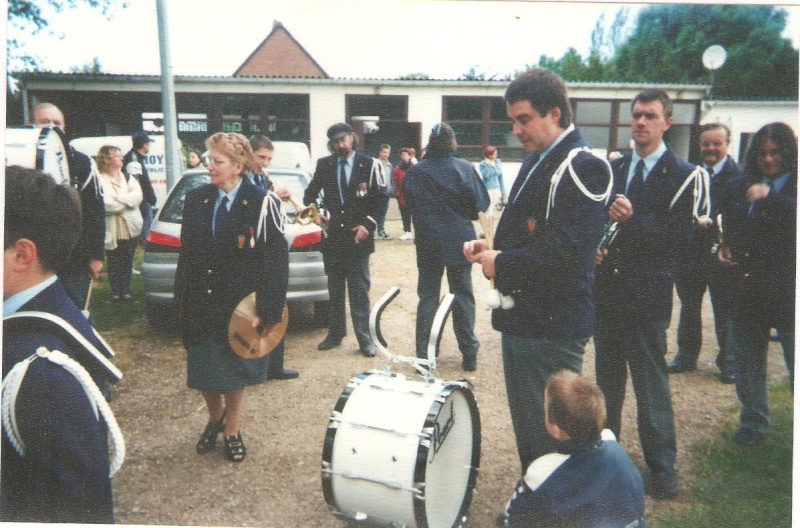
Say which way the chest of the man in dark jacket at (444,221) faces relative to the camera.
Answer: away from the camera

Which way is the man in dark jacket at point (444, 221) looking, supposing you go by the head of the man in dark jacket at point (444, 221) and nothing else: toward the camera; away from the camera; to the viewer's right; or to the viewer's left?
away from the camera

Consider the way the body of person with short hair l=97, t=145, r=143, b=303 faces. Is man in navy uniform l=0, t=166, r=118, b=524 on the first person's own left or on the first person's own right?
on the first person's own right

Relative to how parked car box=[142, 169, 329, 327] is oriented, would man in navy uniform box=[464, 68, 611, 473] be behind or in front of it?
behind

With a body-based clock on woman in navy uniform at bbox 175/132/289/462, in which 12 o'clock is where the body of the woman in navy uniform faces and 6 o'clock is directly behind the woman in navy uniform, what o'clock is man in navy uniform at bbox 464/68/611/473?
The man in navy uniform is roughly at 9 o'clock from the woman in navy uniform.

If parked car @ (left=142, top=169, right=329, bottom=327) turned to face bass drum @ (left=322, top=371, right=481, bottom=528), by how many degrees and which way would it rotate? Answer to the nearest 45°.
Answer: approximately 180°

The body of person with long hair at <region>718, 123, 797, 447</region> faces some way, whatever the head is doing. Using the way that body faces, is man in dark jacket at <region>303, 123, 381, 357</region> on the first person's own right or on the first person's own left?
on the first person's own right

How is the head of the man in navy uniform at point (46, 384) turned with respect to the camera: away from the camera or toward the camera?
away from the camera

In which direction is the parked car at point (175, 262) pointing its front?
away from the camera
